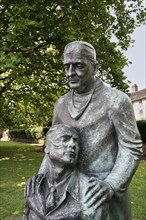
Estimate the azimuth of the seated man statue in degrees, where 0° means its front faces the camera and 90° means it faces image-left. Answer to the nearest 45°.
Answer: approximately 45°

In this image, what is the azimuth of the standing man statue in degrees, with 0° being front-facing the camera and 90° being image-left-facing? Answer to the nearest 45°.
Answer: approximately 45°
